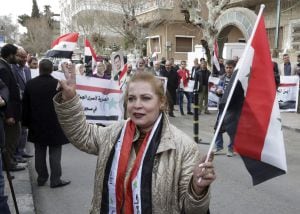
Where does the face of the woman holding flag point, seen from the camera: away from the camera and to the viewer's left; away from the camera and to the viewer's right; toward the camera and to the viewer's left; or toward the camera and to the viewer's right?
toward the camera and to the viewer's left

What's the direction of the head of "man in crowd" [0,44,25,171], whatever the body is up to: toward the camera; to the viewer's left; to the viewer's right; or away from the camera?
to the viewer's right

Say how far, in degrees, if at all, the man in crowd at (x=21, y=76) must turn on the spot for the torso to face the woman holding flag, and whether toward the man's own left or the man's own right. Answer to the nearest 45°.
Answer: approximately 45° to the man's own right

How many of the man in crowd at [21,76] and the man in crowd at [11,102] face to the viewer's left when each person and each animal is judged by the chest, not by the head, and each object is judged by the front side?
0

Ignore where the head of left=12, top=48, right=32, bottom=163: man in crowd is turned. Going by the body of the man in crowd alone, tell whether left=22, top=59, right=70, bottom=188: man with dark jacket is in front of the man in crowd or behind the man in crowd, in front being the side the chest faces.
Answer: in front

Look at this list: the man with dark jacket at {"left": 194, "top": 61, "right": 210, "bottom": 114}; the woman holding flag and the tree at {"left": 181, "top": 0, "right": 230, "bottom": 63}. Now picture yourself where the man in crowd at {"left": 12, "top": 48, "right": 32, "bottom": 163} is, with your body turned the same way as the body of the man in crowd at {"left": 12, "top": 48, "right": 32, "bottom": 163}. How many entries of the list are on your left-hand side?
2

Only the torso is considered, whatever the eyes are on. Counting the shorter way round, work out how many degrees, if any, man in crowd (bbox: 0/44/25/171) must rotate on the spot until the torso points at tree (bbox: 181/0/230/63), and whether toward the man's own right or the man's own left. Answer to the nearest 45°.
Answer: approximately 45° to the man's own left

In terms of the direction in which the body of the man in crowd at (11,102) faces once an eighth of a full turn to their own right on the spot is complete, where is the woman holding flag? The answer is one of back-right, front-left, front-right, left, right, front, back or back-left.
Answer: front-right

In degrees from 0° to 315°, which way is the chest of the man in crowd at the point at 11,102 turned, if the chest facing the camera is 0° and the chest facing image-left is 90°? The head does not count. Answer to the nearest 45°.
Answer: approximately 270°

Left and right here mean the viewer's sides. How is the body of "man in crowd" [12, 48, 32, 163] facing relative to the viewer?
facing the viewer and to the right of the viewer
